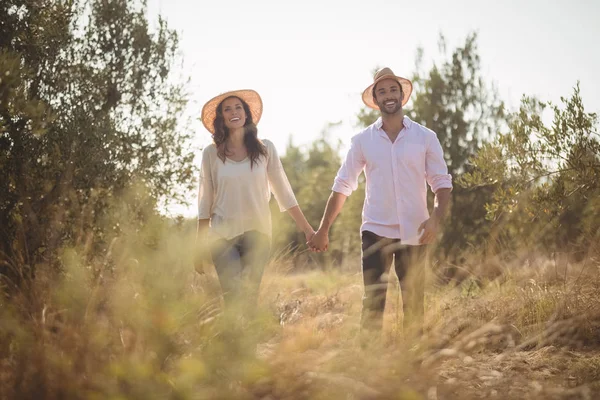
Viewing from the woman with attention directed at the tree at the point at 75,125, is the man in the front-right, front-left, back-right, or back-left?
back-right

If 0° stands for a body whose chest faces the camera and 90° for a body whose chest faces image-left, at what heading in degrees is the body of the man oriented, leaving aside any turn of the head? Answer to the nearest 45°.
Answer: approximately 0°

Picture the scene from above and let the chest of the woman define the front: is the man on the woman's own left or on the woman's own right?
on the woman's own left

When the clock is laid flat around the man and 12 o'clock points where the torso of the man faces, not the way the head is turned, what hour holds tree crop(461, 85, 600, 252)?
The tree is roughly at 7 o'clock from the man.

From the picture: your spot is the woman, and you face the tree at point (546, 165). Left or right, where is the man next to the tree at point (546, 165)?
right

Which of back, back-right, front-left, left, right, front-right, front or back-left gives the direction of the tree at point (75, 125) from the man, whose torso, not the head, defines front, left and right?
back-right

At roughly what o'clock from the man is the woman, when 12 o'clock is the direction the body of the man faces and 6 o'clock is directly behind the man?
The woman is roughly at 3 o'clock from the man.

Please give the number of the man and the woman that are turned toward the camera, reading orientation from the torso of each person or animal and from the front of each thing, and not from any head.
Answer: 2
